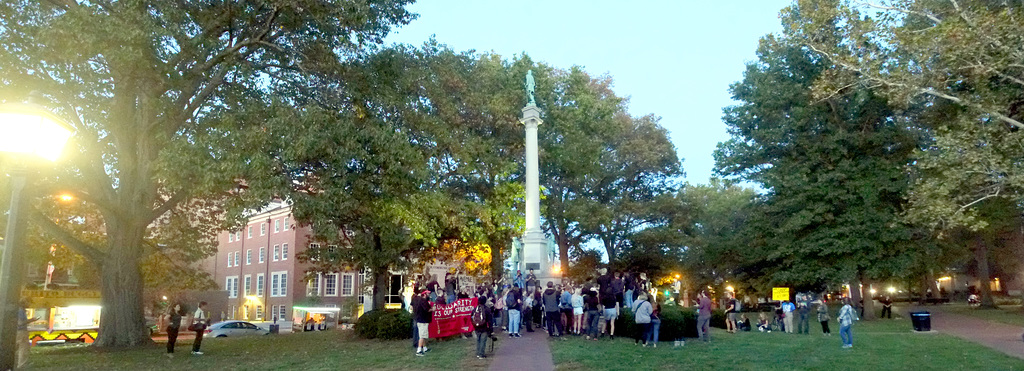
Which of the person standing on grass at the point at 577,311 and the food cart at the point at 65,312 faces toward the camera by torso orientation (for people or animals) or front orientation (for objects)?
the food cart

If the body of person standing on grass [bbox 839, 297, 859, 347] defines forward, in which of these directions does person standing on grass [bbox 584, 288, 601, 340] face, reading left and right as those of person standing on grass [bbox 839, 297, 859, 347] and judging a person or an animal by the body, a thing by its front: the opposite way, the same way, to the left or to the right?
to the right

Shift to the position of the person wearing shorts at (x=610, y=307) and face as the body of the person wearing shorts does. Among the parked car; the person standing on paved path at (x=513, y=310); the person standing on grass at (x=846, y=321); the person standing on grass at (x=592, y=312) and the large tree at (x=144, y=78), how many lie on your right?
1

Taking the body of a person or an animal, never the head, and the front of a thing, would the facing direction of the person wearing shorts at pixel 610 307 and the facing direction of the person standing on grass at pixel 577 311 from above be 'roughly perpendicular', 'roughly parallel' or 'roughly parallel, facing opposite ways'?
roughly parallel

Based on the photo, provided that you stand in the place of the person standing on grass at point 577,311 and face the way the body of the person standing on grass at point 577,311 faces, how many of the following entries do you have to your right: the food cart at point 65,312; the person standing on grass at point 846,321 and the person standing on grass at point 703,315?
2

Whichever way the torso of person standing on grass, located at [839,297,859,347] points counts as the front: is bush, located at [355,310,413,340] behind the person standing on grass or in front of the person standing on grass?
in front

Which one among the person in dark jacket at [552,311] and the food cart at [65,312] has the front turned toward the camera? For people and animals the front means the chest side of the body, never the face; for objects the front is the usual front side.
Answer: the food cart

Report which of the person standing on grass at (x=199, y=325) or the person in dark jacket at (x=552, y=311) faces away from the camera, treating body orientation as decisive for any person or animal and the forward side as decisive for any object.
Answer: the person in dark jacket

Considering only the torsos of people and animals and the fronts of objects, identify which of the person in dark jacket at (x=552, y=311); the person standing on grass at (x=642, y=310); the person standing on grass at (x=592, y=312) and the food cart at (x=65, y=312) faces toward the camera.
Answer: the food cart

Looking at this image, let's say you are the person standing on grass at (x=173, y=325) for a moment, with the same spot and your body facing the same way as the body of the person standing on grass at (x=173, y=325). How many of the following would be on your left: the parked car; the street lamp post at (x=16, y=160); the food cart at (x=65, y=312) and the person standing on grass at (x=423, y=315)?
2

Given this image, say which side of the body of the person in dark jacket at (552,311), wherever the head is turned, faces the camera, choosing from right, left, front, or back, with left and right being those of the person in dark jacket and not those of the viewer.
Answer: back

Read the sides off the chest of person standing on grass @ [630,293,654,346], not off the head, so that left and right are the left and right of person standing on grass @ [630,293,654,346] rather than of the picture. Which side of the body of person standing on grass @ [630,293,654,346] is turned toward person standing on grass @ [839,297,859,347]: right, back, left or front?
right

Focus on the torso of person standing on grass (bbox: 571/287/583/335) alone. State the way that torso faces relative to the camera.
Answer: away from the camera

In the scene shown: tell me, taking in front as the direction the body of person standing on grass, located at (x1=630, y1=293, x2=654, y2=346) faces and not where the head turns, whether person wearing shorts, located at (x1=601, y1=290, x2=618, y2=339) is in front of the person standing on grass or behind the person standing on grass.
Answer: in front

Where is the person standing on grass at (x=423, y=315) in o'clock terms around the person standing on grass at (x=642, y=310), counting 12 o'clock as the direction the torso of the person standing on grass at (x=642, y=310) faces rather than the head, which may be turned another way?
the person standing on grass at (x=423, y=315) is roughly at 8 o'clock from the person standing on grass at (x=642, y=310).
